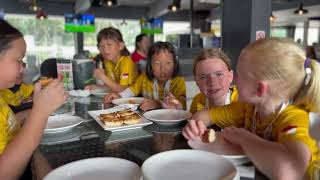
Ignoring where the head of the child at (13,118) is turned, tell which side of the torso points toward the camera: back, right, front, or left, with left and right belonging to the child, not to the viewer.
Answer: right

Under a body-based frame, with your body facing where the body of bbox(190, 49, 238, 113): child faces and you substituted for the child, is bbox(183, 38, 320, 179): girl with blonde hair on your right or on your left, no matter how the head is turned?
on your left

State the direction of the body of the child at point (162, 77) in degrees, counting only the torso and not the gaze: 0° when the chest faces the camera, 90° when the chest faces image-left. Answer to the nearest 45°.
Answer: approximately 0°

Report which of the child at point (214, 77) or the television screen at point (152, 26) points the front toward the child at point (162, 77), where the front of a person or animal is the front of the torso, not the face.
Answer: the television screen

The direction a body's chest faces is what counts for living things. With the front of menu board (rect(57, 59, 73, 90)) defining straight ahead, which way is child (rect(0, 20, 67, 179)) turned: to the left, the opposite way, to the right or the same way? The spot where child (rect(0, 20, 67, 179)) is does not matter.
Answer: to the left

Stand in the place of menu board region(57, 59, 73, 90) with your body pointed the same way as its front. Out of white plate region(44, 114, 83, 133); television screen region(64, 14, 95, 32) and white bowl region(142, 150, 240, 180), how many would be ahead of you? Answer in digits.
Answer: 2

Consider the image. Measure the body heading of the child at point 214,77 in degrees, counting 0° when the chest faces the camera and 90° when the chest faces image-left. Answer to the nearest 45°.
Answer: approximately 45°

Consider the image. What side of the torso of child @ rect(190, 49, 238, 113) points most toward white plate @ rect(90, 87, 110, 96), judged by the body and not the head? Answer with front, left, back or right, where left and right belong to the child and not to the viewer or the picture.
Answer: right

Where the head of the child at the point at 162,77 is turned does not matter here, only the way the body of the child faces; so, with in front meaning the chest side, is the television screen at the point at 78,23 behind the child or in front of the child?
behind

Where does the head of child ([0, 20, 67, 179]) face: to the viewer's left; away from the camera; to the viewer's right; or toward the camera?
to the viewer's right
